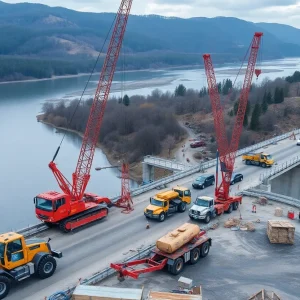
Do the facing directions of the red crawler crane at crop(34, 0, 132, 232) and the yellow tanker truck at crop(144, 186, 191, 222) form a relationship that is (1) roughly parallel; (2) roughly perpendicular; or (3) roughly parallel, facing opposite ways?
roughly parallel

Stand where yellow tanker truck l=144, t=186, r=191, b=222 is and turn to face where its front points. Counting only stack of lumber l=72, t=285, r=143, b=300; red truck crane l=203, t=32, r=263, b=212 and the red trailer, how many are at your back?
1

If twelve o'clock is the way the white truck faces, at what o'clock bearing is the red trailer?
The red trailer is roughly at 11 o'clock from the white truck.

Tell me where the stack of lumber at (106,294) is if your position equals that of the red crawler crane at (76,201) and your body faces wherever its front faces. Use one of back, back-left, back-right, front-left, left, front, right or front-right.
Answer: front-left

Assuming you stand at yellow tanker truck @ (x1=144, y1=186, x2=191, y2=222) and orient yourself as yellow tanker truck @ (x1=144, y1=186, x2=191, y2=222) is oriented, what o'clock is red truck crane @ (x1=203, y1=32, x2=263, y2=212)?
The red truck crane is roughly at 6 o'clock from the yellow tanker truck.

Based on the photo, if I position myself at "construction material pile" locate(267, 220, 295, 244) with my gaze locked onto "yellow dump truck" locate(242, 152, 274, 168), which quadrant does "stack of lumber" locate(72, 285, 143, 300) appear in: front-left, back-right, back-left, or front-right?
back-left

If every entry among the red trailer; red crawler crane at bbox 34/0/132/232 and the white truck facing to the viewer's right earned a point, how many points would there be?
0

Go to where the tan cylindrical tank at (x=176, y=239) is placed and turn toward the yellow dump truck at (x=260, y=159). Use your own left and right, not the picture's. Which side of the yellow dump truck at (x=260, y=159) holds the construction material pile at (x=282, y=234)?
right

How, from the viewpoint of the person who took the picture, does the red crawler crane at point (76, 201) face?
facing the viewer and to the left of the viewer

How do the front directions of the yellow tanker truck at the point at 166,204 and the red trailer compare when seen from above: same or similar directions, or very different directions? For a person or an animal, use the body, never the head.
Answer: same or similar directions

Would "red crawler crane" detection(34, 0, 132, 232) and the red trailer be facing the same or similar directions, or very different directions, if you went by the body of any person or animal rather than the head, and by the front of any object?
same or similar directions
